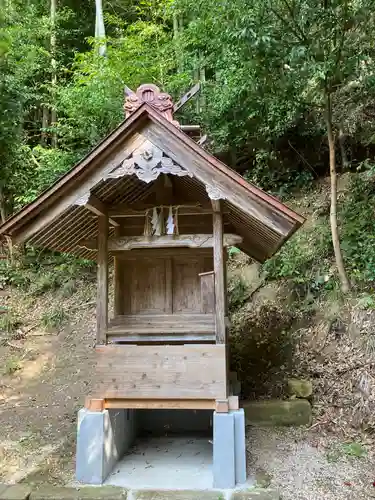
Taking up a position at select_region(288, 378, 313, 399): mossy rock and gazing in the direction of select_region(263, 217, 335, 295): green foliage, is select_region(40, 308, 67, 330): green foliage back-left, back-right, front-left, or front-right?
front-left

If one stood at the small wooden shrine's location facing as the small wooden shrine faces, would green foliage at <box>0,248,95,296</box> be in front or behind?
behind

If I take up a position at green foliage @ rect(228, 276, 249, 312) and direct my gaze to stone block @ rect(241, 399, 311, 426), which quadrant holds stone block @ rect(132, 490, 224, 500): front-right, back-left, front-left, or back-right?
front-right

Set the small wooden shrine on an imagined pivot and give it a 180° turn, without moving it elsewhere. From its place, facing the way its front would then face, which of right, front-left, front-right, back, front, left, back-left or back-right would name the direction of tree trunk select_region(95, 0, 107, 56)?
front

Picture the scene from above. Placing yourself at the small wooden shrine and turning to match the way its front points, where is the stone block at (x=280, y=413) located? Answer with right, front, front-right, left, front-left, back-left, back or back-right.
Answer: back-left

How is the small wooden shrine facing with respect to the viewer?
toward the camera

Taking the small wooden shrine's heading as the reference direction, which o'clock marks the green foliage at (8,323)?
The green foliage is roughly at 5 o'clock from the small wooden shrine.

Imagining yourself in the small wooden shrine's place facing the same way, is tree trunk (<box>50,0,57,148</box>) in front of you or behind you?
behind

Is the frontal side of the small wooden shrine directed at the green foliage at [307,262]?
no

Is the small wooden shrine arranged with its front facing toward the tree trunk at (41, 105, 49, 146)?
no

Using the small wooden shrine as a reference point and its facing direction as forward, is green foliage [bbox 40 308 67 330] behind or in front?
behind

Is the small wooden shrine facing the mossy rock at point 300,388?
no

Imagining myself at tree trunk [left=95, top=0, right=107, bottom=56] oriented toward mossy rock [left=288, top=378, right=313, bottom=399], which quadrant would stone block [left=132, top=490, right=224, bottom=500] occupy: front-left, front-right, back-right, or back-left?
front-right
